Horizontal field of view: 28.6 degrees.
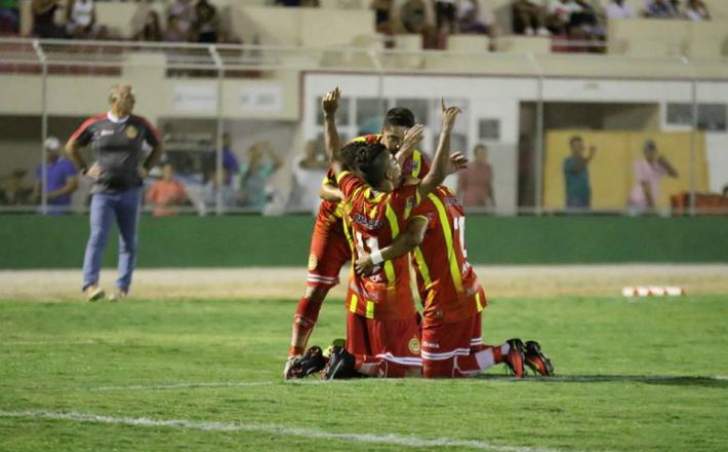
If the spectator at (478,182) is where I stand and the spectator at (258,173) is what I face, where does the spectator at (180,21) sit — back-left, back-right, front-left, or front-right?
front-right

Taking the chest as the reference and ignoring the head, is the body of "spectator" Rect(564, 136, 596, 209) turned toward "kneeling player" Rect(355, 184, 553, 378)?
yes

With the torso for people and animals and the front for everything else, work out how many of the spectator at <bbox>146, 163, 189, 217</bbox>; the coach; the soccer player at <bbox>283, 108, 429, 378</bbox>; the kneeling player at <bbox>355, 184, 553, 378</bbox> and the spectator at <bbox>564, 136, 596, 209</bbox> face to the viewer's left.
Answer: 1

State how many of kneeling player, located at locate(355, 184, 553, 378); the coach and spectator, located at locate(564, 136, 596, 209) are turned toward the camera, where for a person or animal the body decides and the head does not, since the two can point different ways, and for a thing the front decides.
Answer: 2

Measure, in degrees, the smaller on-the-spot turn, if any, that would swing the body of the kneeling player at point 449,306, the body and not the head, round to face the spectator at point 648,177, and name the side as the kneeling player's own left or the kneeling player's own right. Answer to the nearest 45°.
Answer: approximately 90° to the kneeling player's own right

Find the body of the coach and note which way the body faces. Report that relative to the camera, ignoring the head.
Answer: toward the camera

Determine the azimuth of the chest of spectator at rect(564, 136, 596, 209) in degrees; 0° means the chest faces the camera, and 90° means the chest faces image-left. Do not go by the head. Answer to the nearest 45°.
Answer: approximately 0°

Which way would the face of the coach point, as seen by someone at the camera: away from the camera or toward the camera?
toward the camera

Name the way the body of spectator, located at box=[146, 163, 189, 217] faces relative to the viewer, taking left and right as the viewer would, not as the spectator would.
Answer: facing the viewer

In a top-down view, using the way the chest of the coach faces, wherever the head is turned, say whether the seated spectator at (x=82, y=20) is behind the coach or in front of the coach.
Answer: behind

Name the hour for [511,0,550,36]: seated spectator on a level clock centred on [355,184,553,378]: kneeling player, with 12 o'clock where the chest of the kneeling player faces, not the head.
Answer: The seated spectator is roughly at 3 o'clock from the kneeling player.

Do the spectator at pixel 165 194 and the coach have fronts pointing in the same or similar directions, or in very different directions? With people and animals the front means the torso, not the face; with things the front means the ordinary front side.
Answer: same or similar directions

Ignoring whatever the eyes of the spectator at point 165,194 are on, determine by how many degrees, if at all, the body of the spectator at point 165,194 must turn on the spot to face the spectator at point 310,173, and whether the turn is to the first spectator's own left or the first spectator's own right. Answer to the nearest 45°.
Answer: approximately 90° to the first spectator's own left
